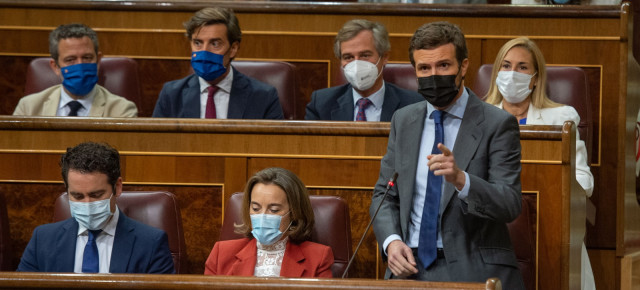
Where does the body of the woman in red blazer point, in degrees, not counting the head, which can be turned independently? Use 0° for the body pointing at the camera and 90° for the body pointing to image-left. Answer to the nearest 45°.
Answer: approximately 0°

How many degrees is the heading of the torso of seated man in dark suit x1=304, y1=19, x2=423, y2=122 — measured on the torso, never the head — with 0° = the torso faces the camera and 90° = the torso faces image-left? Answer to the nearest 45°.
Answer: approximately 0°

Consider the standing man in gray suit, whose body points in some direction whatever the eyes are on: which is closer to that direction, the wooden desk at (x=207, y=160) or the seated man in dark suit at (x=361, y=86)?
the wooden desk

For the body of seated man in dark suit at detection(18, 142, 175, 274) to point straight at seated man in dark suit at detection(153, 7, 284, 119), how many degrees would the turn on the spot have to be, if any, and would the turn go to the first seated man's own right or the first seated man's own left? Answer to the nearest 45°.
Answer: approximately 135° to the first seated man's own left
